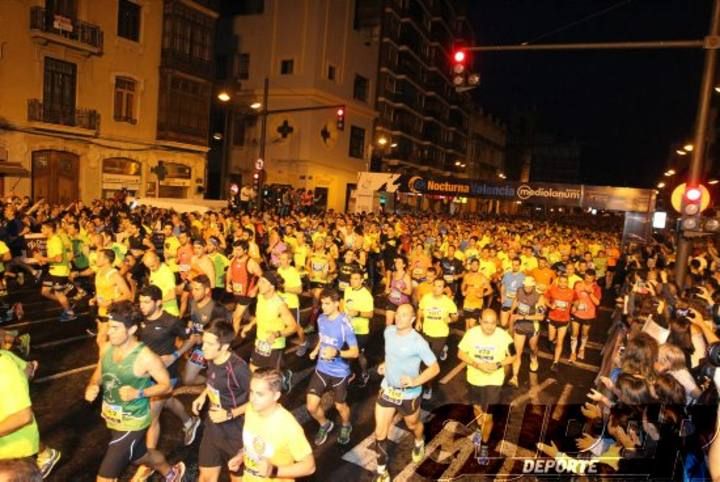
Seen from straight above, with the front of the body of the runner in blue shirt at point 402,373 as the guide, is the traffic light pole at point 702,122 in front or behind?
behind

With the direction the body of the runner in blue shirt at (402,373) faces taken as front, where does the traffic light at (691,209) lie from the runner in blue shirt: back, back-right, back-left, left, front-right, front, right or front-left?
back

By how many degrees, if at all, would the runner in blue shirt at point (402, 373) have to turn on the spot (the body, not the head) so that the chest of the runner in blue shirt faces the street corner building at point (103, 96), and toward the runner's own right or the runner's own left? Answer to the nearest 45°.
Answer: approximately 90° to the runner's own right

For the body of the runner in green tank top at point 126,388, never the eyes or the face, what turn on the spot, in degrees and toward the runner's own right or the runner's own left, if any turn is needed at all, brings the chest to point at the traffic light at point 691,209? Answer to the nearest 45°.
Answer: approximately 135° to the runner's own left

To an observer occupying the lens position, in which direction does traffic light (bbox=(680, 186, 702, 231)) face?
facing the viewer

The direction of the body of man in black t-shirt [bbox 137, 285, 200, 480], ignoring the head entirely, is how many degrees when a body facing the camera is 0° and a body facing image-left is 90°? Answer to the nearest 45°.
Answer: approximately 45°

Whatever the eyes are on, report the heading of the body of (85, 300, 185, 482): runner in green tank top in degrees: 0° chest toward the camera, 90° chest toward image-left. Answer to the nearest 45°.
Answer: approximately 45°

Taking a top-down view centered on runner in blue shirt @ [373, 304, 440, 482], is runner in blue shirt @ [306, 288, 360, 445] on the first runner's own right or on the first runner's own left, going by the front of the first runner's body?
on the first runner's own right

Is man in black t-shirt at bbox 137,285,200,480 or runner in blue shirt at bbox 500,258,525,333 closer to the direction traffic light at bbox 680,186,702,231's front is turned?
the man in black t-shirt

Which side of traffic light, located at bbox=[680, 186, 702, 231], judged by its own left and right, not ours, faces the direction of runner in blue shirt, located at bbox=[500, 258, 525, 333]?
right

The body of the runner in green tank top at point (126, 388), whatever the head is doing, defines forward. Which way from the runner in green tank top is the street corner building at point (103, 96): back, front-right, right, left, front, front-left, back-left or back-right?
back-right

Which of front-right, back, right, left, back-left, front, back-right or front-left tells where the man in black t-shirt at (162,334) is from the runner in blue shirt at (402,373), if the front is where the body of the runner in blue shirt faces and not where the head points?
front-right

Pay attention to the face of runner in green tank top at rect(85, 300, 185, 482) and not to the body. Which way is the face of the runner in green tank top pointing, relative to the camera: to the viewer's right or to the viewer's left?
to the viewer's left

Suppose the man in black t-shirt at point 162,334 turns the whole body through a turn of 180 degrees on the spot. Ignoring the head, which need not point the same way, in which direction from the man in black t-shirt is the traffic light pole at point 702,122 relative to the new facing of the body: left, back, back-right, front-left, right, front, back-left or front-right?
front-right
